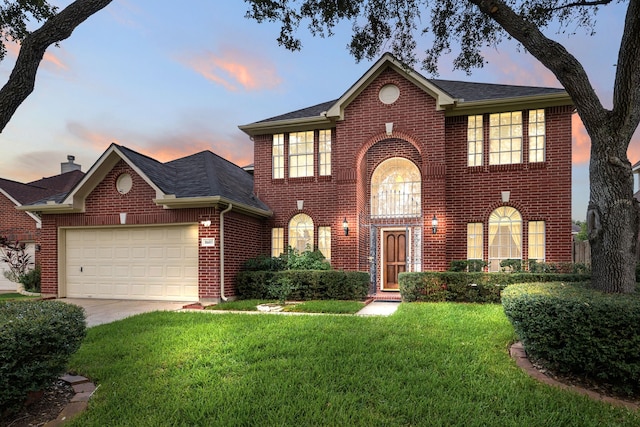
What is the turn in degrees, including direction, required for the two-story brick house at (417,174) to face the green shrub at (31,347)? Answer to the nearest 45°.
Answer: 0° — it already faces it

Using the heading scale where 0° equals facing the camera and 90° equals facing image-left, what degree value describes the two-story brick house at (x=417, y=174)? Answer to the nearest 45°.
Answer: approximately 0°

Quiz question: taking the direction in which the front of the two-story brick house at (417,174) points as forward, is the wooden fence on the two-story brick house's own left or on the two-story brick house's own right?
on the two-story brick house's own left

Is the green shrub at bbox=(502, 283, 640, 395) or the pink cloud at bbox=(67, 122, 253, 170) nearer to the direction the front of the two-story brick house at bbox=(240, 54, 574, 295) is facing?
the green shrub

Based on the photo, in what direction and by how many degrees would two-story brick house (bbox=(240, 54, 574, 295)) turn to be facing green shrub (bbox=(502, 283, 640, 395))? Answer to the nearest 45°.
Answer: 0° — it already faces it

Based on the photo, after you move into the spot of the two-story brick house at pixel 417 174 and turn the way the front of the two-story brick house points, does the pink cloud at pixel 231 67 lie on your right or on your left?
on your right

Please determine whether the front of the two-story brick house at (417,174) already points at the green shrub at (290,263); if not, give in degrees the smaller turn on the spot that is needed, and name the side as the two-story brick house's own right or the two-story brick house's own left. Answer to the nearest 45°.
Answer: approximately 90° to the two-story brick house's own right

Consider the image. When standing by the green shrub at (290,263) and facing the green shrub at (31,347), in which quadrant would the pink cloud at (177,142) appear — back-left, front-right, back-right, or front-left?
back-right

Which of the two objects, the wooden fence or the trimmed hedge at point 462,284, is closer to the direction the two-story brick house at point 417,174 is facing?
the trimmed hedge

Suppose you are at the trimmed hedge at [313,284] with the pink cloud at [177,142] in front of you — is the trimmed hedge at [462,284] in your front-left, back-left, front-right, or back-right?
back-right
